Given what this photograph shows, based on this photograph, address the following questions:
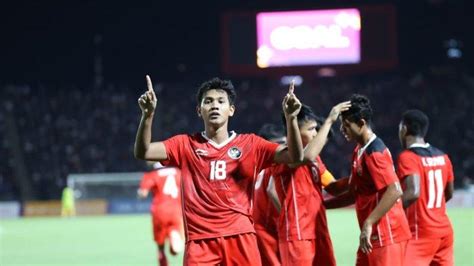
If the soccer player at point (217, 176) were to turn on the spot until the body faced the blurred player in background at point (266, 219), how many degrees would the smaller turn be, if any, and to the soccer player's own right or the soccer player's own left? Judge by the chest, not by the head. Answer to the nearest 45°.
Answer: approximately 180°

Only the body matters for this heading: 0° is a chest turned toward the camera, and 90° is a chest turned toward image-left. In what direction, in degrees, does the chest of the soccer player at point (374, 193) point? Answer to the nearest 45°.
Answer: approximately 90°

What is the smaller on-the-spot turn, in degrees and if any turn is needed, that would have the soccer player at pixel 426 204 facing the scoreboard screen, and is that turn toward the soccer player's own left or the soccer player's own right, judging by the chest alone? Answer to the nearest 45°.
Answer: approximately 45° to the soccer player's own right

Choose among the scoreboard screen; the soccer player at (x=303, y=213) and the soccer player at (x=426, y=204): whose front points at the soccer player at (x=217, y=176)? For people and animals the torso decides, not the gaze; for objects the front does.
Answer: the scoreboard screen

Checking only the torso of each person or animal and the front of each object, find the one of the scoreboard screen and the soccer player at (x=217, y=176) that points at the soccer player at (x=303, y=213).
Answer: the scoreboard screen

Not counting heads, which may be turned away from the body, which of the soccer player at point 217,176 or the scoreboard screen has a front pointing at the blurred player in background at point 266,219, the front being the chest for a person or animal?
the scoreboard screen

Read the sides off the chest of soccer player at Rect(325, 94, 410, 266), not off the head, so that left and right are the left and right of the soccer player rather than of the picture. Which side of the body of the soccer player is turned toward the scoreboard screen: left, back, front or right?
right

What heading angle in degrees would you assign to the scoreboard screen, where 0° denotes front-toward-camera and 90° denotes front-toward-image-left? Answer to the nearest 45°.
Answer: approximately 0°

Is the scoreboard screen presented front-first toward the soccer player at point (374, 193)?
yes

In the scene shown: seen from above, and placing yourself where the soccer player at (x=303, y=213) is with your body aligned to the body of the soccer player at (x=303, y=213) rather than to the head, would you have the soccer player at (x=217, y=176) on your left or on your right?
on your right
